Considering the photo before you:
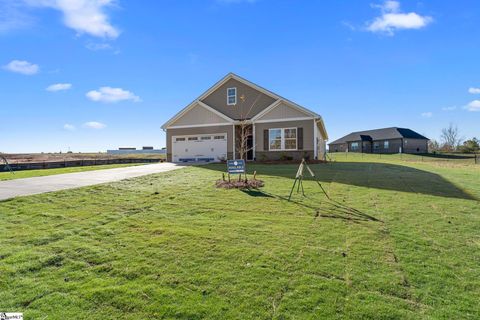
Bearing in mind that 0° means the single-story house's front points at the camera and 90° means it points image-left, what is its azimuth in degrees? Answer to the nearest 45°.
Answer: approximately 0°

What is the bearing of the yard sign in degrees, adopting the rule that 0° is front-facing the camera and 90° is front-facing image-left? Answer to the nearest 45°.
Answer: approximately 0°

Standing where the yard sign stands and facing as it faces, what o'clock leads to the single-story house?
The single-story house is roughly at 6 o'clock from the yard sign.

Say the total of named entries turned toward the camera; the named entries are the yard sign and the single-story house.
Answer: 2

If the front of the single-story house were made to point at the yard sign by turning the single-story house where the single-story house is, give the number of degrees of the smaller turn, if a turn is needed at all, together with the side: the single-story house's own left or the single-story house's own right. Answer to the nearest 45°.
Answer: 0° — it already faces it
